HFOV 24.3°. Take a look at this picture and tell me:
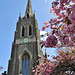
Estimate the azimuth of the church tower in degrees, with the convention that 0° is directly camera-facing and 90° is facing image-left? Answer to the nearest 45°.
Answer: approximately 0°

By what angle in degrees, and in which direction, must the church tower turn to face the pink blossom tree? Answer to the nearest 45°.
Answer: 0° — it already faces it
